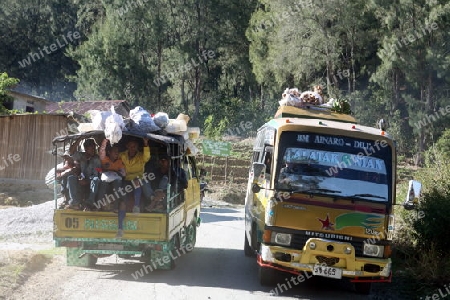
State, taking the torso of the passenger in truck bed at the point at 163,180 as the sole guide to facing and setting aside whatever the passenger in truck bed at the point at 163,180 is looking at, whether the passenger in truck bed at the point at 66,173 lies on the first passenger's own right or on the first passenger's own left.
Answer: on the first passenger's own right

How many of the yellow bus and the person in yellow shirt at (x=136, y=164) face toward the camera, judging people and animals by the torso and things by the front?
2

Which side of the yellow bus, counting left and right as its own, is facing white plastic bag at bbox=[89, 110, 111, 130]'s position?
right

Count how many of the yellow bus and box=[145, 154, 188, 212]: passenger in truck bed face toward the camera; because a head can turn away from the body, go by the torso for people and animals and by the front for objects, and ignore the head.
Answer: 2

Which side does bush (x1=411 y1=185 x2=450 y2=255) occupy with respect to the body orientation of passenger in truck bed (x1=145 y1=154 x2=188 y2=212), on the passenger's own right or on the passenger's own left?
on the passenger's own left

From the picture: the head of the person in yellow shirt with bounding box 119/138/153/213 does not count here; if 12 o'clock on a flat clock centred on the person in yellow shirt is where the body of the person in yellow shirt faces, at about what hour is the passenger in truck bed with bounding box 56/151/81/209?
The passenger in truck bed is roughly at 3 o'clock from the person in yellow shirt.

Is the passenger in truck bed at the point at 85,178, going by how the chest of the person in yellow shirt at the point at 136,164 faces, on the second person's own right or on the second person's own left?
on the second person's own right

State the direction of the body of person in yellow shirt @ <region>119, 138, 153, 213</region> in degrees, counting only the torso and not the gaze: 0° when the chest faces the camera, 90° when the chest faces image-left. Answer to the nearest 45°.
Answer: approximately 0°
